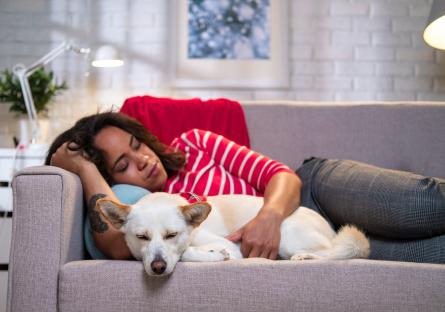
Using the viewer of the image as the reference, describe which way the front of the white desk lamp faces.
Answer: facing to the right of the viewer

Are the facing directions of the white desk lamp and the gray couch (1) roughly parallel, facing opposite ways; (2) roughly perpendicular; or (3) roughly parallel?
roughly perpendicular

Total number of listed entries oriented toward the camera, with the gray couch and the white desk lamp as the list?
1

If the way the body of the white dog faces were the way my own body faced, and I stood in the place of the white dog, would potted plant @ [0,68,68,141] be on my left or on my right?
on my right

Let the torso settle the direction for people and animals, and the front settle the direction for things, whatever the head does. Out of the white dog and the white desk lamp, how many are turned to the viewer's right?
1

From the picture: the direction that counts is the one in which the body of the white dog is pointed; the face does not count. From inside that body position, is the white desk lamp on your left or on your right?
on your right

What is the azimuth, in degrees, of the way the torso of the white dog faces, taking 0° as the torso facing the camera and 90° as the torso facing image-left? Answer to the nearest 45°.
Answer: approximately 45°
